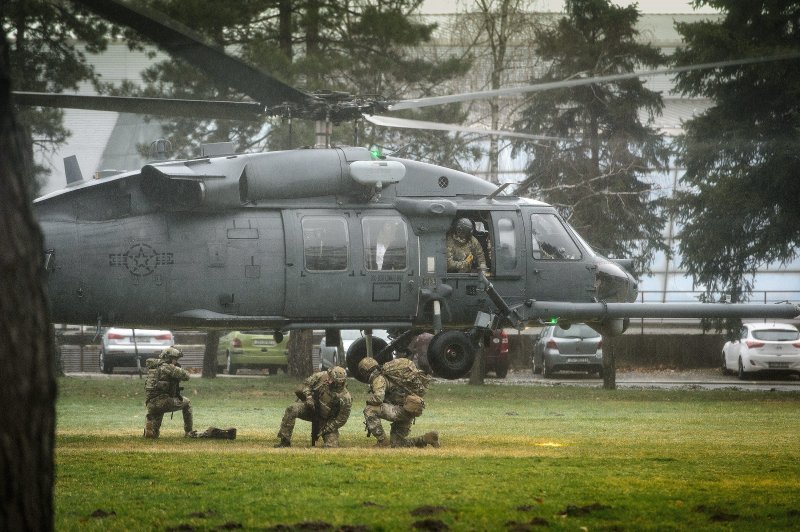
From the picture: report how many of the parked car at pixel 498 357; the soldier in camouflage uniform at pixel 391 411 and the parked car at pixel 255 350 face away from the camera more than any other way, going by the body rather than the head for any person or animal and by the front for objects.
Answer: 2

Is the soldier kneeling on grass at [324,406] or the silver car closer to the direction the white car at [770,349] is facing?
the silver car

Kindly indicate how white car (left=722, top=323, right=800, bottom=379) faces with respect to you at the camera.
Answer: facing away from the viewer and to the left of the viewer

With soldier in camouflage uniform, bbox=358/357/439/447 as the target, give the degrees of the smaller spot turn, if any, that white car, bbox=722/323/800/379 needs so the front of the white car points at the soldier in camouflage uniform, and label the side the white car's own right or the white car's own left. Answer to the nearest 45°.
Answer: approximately 135° to the white car's own left

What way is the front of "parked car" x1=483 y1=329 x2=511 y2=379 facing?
away from the camera

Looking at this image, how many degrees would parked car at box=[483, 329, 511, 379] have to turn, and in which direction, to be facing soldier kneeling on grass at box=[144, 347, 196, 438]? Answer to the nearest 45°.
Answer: approximately 180°

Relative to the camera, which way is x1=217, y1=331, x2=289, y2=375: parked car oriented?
away from the camera

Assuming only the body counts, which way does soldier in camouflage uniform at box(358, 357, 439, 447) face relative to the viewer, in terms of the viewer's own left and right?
facing to the left of the viewer
